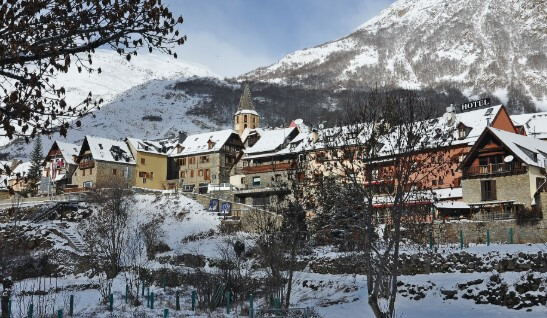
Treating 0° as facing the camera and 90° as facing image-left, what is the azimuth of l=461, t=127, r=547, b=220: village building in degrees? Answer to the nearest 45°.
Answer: approximately 45°
